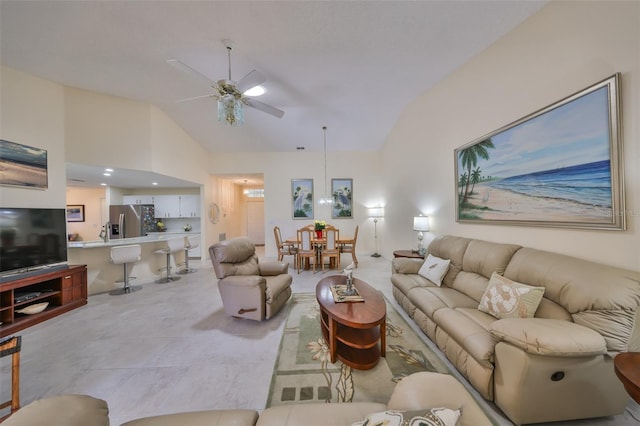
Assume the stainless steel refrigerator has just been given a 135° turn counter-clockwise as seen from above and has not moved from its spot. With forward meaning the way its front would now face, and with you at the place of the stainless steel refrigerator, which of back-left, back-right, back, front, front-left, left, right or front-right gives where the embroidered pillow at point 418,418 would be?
right

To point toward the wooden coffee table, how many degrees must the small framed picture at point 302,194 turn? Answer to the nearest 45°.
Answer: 0° — it already faces it

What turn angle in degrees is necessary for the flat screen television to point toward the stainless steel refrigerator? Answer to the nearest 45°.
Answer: approximately 90° to its left

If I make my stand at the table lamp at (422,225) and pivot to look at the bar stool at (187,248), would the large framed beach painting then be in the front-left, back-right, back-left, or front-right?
back-left

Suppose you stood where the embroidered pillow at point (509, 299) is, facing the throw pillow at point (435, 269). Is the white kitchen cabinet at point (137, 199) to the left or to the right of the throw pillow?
left

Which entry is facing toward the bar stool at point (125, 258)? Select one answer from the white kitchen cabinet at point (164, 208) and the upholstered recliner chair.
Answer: the white kitchen cabinet

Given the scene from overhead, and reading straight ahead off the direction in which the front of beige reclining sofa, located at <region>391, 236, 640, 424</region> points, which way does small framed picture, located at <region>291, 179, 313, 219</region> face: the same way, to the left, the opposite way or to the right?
to the left

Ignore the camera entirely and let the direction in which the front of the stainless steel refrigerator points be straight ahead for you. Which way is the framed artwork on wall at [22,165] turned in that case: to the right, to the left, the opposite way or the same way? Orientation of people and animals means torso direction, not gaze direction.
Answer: to the left

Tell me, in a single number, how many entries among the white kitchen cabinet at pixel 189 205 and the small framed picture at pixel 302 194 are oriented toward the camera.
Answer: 2

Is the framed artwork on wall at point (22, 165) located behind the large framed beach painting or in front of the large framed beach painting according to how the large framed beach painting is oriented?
in front

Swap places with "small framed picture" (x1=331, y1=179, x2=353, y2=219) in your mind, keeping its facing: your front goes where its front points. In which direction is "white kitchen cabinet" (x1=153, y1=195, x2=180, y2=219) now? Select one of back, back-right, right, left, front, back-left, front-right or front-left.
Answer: right

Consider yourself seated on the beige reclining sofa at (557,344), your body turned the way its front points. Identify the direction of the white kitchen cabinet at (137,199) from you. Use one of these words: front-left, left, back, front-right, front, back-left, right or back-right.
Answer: front-right

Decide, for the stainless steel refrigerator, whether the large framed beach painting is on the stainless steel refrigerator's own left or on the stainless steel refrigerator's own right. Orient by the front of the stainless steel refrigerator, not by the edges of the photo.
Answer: on the stainless steel refrigerator's own left

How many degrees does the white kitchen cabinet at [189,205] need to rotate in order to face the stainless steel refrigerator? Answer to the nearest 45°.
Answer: approximately 90° to its right

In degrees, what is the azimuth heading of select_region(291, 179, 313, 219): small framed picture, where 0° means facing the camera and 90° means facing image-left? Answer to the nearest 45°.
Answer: approximately 0°

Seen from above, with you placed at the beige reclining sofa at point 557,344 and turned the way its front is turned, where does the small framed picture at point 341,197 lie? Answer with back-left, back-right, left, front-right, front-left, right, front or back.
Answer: right
